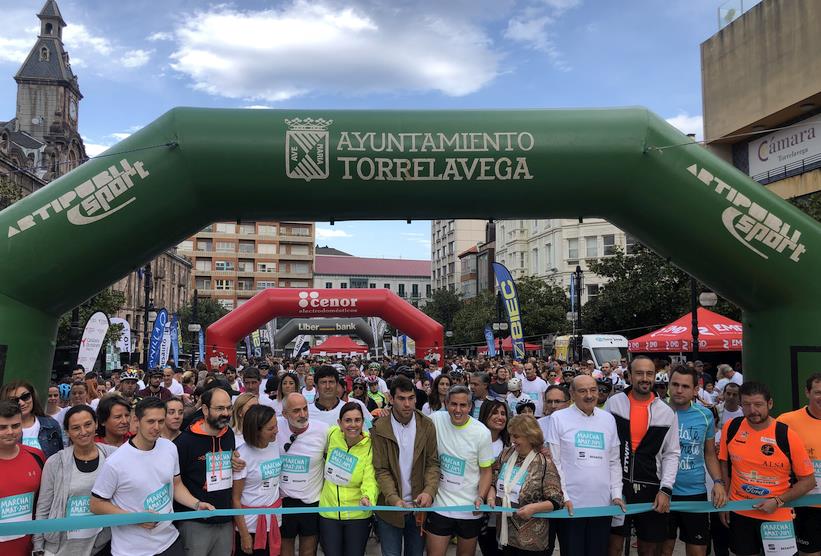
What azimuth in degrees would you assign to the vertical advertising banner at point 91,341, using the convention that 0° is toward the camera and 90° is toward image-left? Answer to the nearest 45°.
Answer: approximately 0°

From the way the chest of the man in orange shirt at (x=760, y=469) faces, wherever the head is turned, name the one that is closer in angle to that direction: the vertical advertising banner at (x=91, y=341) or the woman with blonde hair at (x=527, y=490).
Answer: the woman with blonde hair

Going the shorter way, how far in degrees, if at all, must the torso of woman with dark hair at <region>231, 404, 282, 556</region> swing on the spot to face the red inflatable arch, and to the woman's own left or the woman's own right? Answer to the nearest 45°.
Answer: approximately 135° to the woman's own left

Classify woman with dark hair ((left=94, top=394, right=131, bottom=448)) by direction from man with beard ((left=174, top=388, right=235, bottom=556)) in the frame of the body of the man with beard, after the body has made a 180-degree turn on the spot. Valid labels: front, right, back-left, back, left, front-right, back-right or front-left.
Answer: front

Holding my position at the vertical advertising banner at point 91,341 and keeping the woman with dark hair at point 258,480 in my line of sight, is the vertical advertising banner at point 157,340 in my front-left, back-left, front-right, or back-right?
back-left

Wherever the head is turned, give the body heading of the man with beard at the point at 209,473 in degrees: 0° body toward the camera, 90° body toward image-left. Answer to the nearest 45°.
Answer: approximately 315°

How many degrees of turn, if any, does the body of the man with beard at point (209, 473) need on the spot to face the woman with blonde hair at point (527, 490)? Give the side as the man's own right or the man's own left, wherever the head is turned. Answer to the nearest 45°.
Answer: approximately 45° to the man's own left
